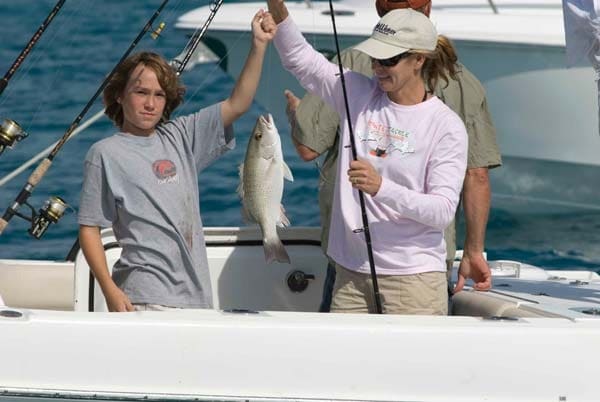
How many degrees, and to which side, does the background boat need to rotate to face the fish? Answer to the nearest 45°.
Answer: approximately 90° to its left

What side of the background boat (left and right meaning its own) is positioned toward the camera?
left

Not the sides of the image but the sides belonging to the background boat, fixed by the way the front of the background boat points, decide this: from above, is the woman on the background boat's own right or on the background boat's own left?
on the background boat's own left

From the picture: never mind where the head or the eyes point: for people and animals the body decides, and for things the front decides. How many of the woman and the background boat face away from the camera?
0

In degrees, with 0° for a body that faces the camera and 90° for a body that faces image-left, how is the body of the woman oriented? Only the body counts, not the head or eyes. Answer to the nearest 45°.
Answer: approximately 45°

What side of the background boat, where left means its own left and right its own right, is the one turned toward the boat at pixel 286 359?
left
